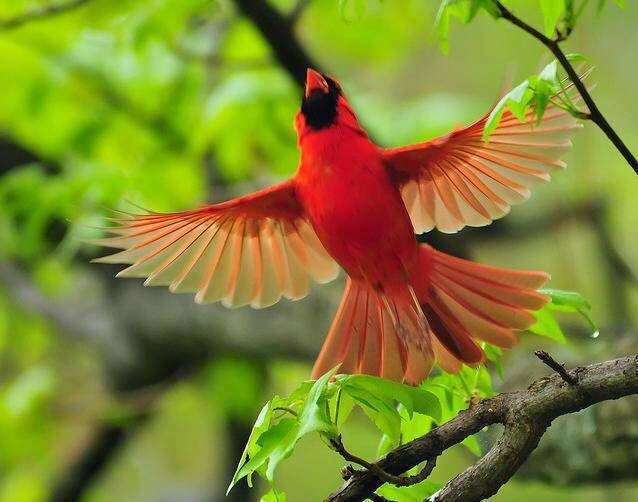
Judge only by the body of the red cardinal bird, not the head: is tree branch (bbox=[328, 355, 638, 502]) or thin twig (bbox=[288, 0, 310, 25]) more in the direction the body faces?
the tree branch

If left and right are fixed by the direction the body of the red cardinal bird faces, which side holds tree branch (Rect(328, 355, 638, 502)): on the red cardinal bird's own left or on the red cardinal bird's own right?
on the red cardinal bird's own left

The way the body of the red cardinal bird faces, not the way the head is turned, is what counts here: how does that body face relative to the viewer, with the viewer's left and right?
facing the viewer and to the left of the viewer
